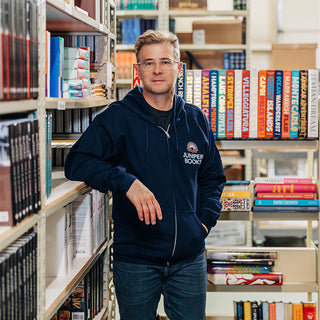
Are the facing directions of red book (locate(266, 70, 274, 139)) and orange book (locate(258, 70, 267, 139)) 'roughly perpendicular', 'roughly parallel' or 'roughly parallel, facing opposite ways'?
roughly parallel

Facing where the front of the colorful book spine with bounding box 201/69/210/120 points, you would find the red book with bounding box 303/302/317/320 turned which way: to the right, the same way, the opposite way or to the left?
the same way

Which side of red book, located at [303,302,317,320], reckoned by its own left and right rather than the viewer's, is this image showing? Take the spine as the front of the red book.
front

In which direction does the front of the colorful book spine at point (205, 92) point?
toward the camera

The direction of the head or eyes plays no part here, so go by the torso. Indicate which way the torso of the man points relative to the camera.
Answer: toward the camera

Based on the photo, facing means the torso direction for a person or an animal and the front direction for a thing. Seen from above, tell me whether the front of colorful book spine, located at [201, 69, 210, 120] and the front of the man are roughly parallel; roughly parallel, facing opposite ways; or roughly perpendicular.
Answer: roughly parallel

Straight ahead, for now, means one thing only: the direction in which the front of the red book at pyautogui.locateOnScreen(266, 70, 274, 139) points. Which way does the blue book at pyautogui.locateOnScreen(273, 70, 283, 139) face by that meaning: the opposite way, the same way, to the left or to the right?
the same way

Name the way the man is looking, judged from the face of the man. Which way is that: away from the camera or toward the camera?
toward the camera
